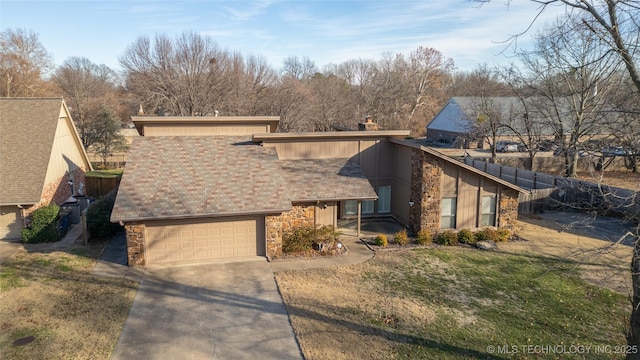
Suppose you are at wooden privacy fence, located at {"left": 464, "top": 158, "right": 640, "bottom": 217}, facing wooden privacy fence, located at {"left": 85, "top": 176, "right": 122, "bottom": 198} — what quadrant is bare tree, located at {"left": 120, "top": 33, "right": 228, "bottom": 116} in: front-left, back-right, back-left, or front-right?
front-right

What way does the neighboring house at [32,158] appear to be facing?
toward the camera

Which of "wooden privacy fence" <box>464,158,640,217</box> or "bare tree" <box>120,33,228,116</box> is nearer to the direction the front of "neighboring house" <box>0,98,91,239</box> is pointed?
the wooden privacy fence

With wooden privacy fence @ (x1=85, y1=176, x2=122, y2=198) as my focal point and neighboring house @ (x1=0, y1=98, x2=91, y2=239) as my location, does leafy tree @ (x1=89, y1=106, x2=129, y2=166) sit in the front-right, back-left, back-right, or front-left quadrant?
front-left

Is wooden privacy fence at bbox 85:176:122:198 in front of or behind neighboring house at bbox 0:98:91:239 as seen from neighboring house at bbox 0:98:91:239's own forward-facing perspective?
behind

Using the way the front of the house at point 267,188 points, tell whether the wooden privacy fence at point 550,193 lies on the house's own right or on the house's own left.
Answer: on the house's own left

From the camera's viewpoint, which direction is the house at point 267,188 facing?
toward the camera

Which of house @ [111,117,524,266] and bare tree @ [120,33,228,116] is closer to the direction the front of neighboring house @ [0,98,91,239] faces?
the house

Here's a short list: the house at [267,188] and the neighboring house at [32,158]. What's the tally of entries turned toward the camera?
2

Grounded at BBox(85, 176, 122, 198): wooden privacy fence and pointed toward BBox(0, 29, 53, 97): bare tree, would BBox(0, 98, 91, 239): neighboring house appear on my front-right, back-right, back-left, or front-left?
back-left
